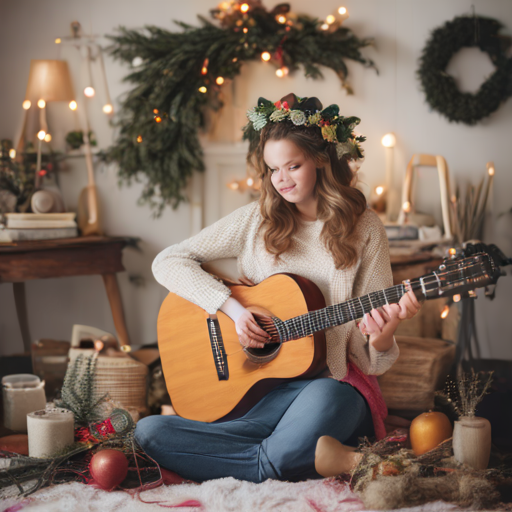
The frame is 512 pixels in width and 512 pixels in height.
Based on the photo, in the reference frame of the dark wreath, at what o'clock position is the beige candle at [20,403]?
The beige candle is roughly at 2 o'clock from the dark wreath.

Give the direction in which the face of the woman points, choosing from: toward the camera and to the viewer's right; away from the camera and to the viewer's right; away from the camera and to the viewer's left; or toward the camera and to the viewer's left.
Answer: toward the camera and to the viewer's left

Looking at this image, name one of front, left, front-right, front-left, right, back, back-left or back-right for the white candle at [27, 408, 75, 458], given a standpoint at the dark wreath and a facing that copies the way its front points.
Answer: front-right

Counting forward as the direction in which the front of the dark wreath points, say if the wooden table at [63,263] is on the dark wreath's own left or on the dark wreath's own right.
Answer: on the dark wreath's own right

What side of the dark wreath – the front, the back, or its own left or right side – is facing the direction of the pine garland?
right
